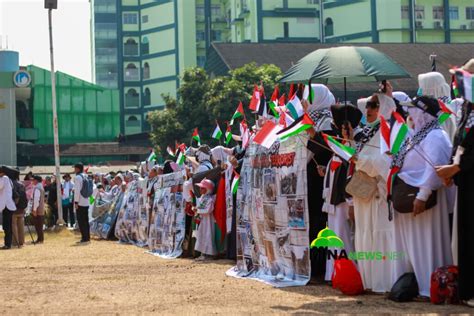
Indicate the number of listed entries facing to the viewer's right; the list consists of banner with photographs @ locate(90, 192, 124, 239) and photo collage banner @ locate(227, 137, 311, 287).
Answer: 0

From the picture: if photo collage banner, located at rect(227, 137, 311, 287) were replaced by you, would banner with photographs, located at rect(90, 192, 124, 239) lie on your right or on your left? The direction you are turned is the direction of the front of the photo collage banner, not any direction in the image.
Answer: on your right

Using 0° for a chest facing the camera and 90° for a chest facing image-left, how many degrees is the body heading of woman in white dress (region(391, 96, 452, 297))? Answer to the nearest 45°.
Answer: approximately 90°

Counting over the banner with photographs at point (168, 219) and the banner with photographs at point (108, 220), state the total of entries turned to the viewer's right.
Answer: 0

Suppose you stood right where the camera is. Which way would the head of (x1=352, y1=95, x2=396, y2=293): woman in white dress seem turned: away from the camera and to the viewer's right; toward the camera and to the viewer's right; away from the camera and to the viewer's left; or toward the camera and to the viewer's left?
toward the camera and to the viewer's left

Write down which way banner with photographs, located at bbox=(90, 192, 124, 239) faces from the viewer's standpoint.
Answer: facing the viewer and to the left of the viewer

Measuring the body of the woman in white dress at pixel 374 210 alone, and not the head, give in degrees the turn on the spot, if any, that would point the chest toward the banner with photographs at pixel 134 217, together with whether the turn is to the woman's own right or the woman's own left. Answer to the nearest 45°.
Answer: approximately 90° to the woman's own right

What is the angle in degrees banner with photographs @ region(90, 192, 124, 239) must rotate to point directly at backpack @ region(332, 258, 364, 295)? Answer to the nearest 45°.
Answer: approximately 45° to its left

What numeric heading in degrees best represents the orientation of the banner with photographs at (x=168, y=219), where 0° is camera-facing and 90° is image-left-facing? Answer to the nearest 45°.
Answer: approximately 45°

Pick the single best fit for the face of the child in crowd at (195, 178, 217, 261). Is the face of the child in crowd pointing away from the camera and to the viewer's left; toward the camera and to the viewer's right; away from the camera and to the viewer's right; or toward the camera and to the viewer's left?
toward the camera and to the viewer's left
